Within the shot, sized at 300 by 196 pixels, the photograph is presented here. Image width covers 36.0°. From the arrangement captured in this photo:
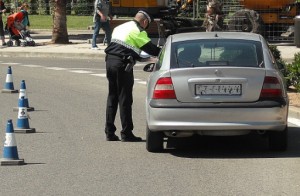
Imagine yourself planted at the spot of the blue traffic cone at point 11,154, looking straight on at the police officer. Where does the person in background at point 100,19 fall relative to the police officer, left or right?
left

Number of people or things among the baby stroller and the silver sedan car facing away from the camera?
1

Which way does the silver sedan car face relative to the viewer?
away from the camera

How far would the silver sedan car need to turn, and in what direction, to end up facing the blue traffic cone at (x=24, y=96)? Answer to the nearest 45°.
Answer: approximately 45° to its left

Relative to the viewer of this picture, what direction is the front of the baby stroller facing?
facing the viewer and to the right of the viewer

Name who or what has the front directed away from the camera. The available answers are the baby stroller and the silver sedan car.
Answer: the silver sedan car

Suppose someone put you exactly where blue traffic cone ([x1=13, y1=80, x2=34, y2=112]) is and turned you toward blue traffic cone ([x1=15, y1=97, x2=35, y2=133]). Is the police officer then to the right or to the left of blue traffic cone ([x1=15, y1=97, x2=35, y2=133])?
left
